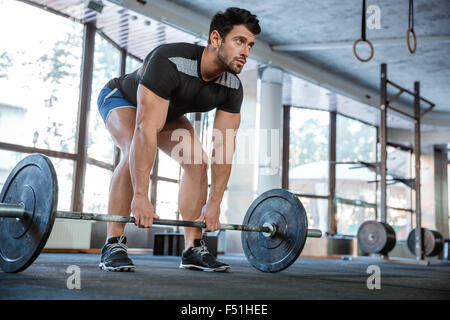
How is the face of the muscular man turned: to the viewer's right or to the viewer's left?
to the viewer's right

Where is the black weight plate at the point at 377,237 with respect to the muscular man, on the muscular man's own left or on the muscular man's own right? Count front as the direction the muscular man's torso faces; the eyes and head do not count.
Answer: on the muscular man's own left

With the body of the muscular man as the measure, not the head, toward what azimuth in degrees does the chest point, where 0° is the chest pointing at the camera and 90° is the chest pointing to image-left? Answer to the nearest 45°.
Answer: approximately 315°
